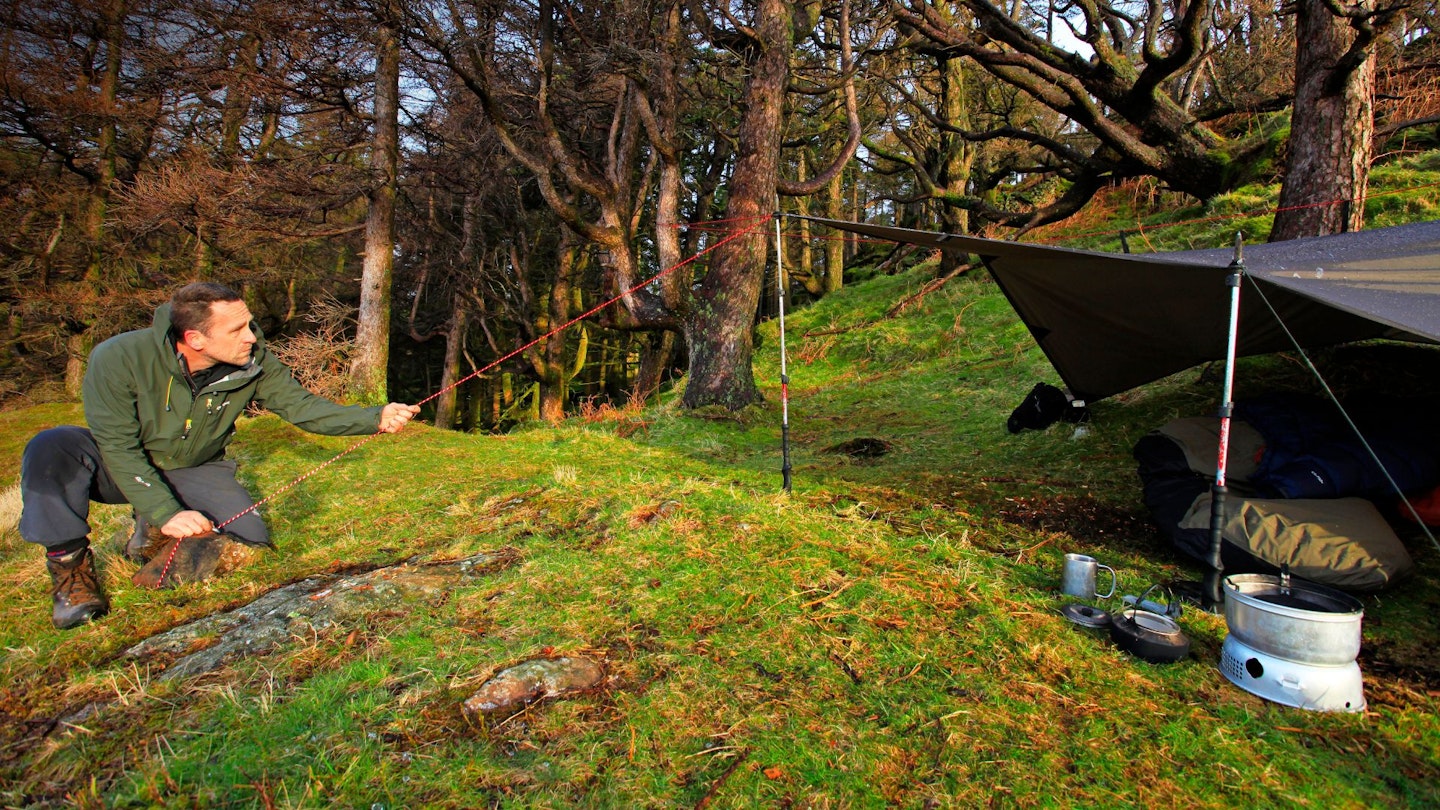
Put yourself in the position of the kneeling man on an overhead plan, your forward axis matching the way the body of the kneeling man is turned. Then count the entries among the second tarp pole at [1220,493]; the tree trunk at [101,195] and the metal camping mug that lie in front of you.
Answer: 2

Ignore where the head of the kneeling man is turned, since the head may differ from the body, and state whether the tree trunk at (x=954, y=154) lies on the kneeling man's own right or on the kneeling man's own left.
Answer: on the kneeling man's own left

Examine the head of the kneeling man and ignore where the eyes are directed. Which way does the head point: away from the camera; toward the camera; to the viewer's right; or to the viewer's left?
to the viewer's right

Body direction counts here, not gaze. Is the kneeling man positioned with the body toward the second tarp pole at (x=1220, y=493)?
yes

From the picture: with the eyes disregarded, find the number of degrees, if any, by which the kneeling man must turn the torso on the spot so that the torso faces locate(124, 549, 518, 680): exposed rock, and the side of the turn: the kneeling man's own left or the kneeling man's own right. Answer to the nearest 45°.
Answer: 0° — they already face it

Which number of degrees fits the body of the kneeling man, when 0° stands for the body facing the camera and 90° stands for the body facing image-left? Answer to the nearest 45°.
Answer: approximately 315°

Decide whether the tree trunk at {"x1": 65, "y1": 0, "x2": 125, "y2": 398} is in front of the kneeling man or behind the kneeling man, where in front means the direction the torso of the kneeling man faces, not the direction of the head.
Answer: behind

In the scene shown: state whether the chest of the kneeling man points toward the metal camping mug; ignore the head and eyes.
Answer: yes

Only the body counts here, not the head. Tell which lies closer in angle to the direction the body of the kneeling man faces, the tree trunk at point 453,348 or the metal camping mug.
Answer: the metal camping mug

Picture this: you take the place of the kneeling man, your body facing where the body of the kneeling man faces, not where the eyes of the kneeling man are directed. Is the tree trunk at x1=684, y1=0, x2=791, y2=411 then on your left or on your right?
on your left

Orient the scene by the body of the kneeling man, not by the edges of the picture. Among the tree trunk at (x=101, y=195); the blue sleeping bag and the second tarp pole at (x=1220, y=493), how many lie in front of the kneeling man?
2
